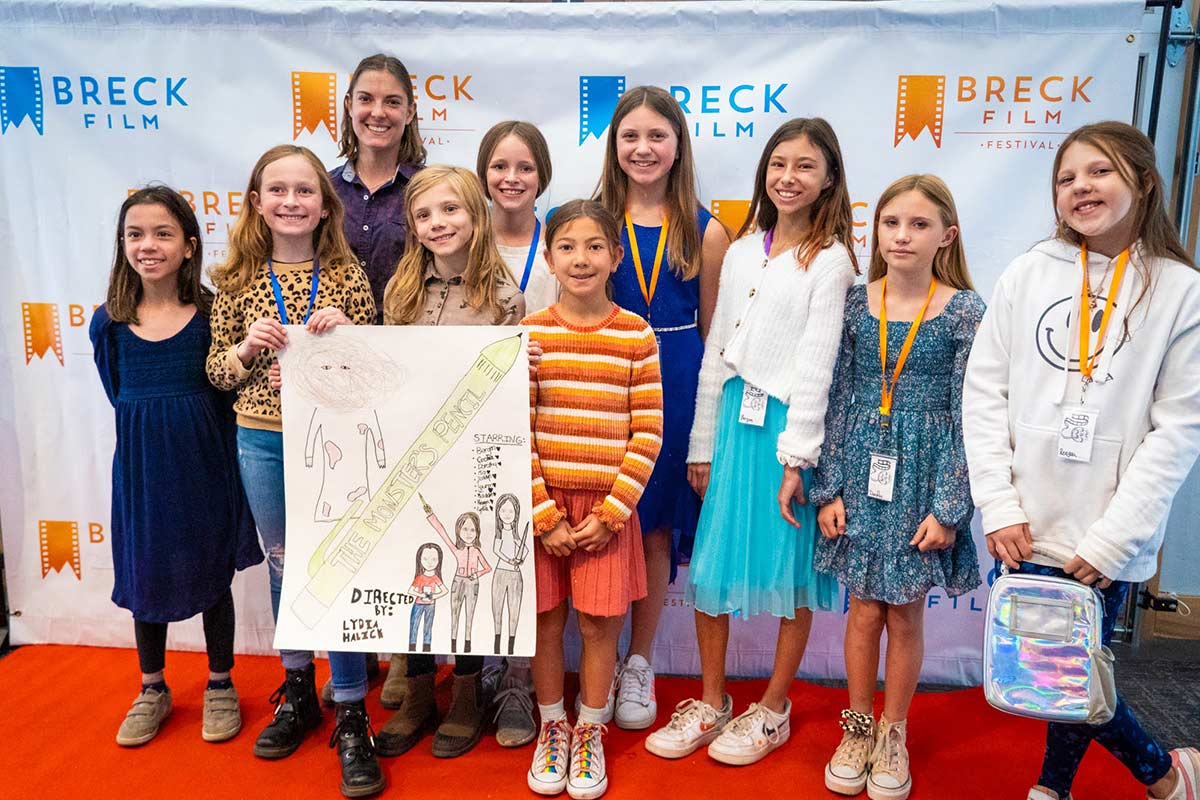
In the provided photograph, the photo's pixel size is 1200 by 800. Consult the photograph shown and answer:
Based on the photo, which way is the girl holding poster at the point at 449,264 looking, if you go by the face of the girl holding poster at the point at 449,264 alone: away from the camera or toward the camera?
toward the camera

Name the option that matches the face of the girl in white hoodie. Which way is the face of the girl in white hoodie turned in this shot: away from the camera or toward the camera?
toward the camera

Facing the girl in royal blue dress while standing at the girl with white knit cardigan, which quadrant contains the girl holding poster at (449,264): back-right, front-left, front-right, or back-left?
front-left

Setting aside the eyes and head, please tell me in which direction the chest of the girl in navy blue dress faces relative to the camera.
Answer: toward the camera

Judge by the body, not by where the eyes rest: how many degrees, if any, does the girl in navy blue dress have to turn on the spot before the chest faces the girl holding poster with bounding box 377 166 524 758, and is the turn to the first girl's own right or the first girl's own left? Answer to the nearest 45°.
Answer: approximately 45° to the first girl's own left

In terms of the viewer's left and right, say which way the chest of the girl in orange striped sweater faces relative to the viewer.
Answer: facing the viewer

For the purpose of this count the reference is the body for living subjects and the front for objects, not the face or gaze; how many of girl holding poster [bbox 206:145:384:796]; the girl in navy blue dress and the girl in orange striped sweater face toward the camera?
3

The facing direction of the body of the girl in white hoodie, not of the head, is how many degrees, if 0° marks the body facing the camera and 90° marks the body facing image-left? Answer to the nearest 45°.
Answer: approximately 45°

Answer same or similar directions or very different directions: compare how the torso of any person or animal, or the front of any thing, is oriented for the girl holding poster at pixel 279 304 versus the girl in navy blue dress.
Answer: same or similar directions
